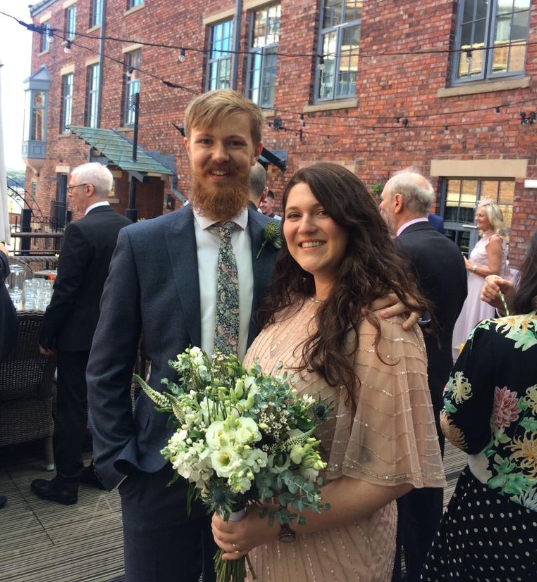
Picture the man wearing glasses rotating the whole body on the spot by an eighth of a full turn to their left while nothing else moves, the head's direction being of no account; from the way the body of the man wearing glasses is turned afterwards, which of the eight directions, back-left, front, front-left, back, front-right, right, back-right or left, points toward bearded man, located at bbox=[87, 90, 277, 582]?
left

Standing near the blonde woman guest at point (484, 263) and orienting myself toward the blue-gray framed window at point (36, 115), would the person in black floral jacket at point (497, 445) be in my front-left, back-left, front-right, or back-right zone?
back-left

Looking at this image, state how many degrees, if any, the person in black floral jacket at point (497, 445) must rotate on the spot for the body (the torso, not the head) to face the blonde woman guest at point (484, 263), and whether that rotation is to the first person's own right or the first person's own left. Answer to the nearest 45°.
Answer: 0° — they already face them

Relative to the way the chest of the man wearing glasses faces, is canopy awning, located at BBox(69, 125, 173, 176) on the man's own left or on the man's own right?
on the man's own right

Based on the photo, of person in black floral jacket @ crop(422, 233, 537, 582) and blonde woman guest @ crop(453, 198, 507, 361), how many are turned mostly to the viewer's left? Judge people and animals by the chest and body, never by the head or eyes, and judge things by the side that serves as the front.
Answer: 1

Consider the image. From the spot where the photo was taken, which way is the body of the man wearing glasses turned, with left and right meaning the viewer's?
facing away from the viewer and to the left of the viewer

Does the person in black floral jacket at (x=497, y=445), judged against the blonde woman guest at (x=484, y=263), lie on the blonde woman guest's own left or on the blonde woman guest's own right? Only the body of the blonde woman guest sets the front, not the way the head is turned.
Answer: on the blonde woman guest's own left

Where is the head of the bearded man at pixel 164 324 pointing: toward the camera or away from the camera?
toward the camera

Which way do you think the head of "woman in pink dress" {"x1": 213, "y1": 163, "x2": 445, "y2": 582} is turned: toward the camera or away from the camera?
toward the camera

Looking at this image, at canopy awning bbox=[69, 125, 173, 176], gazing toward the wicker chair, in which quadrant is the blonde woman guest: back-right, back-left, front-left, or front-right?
front-left

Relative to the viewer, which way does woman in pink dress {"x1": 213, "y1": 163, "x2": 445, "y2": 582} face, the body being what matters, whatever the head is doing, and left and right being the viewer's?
facing the viewer and to the left of the viewer

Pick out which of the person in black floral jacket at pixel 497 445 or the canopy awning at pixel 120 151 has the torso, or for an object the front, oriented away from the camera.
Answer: the person in black floral jacket

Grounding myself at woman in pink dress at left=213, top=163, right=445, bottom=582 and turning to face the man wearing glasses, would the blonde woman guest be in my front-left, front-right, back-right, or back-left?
front-right
